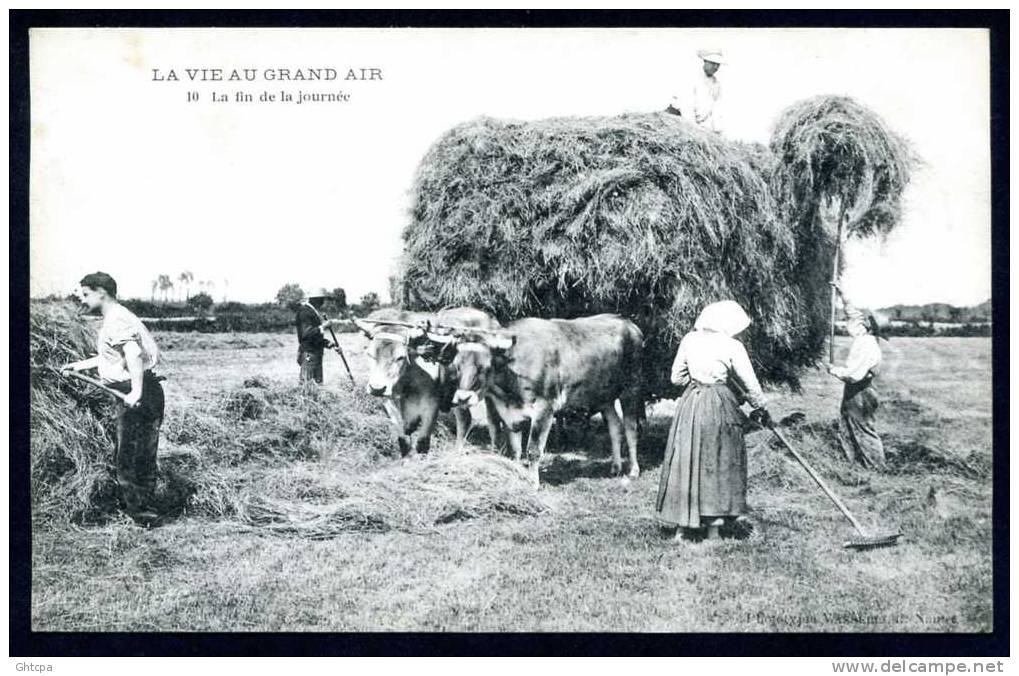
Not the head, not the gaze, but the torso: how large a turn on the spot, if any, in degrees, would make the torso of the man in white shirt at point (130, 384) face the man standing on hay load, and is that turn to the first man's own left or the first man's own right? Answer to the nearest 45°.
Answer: approximately 180°

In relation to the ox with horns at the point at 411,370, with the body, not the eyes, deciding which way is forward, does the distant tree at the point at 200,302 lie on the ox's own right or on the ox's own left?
on the ox's own right

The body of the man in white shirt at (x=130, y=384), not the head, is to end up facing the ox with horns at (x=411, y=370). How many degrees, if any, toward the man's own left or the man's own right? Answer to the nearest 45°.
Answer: approximately 180°

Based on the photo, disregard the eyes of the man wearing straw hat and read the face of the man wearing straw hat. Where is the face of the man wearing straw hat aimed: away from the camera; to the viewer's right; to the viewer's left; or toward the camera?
to the viewer's right

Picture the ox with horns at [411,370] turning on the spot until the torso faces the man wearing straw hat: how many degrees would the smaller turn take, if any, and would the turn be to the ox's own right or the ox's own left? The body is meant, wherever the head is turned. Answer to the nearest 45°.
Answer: approximately 90° to the ox's own right

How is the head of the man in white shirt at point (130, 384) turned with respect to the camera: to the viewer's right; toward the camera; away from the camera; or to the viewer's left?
to the viewer's left

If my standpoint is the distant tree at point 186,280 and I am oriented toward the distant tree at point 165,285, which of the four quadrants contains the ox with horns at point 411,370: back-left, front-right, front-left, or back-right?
back-left

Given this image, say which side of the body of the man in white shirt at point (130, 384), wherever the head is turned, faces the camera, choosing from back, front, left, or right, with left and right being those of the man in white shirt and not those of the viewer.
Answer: left
